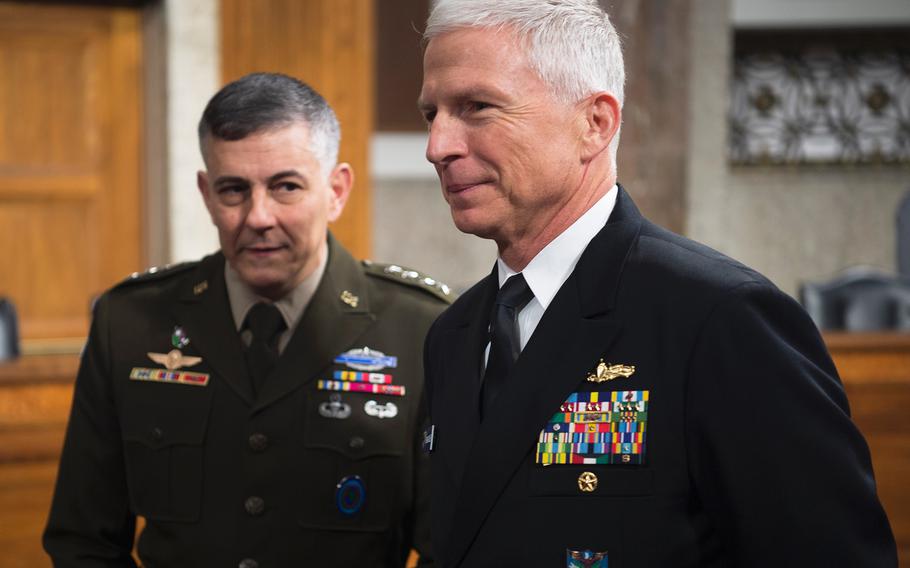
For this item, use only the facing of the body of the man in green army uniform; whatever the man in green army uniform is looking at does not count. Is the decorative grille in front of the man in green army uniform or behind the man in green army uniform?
behind

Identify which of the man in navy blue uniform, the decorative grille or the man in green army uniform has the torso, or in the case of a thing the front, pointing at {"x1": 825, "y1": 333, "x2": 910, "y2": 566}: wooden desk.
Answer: the decorative grille

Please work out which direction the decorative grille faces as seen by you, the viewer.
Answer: facing the viewer

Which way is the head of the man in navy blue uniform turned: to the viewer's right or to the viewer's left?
to the viewer's left

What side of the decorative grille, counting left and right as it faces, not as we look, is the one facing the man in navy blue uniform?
front

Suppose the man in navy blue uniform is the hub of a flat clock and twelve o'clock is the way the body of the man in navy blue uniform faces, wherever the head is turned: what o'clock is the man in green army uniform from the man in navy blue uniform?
The man in green army uniform is roughly at 3 o'clock from the man in navy blue uniform.

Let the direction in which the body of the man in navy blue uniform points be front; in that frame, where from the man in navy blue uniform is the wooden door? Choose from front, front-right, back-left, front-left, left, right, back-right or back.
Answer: right

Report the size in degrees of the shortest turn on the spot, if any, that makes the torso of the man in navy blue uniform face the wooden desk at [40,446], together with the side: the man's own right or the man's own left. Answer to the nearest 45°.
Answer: approximately 90° to the man's own right

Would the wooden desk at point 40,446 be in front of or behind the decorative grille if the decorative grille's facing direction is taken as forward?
in front

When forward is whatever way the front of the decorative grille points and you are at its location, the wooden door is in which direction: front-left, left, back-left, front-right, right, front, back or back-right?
front-right

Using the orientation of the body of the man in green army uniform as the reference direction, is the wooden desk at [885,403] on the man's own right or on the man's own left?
on the man's own left

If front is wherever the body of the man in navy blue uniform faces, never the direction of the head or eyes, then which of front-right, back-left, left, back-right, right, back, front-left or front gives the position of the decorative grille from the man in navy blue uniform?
back-right
